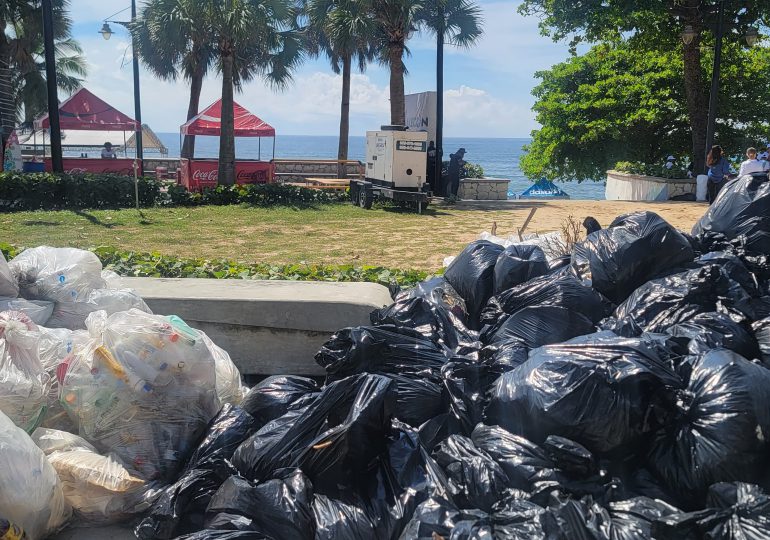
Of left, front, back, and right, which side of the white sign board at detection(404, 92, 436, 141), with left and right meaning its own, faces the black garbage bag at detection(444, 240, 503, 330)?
front

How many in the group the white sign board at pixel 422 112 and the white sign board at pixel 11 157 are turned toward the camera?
2

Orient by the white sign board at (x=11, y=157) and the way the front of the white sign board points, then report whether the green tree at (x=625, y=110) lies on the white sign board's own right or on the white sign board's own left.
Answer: on the white sign board's own left

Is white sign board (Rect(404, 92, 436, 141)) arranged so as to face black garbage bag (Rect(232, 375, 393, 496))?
yes

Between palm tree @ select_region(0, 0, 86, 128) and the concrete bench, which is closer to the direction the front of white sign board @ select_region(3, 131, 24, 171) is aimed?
the concrete bench

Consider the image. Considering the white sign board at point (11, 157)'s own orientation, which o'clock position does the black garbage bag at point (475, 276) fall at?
The black garbage bag is roughly at 12 o'clock from the white sign board.

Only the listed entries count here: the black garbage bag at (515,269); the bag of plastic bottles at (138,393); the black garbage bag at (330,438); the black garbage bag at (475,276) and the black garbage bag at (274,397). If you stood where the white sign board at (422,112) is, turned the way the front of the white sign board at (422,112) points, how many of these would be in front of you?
5

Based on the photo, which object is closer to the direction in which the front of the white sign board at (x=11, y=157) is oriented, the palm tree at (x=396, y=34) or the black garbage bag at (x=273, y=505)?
the black garbage bag

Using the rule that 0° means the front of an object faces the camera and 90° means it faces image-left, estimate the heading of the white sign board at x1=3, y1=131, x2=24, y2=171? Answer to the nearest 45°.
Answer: approximately 0°

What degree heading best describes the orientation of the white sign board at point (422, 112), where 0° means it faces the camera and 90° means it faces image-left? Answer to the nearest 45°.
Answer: approximately 0°

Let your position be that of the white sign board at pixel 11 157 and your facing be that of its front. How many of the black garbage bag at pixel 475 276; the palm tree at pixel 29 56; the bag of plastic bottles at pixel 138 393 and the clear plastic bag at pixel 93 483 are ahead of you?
3

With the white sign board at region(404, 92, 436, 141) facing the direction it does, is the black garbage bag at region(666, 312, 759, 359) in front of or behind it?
in front

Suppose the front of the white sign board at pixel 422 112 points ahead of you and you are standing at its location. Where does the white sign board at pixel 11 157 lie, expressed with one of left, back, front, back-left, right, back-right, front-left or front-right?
right
